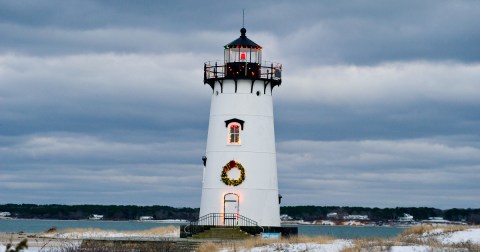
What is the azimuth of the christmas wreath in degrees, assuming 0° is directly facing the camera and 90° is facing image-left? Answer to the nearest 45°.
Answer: approximately 0°
